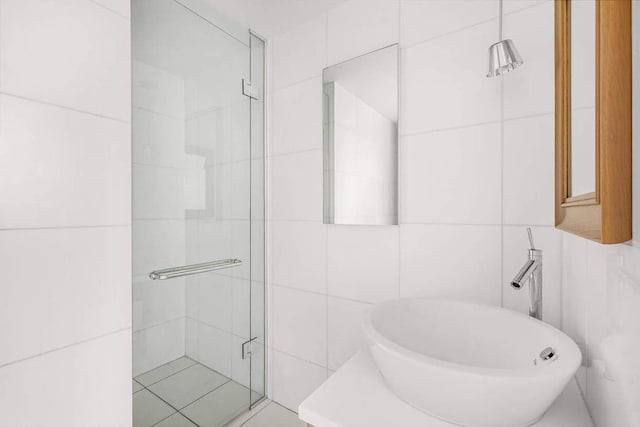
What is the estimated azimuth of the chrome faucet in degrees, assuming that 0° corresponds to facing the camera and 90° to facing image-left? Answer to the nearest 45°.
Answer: approximately 45°

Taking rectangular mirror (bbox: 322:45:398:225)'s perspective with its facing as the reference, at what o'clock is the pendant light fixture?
The pendant light fixture is roughly at 9 o'clock from the rectangular mirror.

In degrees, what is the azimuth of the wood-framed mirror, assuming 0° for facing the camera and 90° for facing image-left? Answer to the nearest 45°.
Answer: approximately 45°

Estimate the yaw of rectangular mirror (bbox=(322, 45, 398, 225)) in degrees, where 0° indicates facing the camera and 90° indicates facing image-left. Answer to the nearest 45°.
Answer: approximately 45°

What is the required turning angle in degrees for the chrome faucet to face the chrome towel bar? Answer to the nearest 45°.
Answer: approximately 45° to its right

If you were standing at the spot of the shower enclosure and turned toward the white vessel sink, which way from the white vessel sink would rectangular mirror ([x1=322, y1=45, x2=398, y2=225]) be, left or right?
left

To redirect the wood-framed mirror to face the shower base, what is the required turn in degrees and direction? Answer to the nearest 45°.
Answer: approximately 45° to its right

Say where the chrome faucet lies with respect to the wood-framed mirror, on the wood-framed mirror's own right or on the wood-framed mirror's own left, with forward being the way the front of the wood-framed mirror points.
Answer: on the wood-framed mirror's own right
